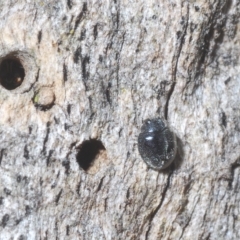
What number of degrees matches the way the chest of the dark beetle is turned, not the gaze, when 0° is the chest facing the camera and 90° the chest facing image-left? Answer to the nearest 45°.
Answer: approximately 180°
